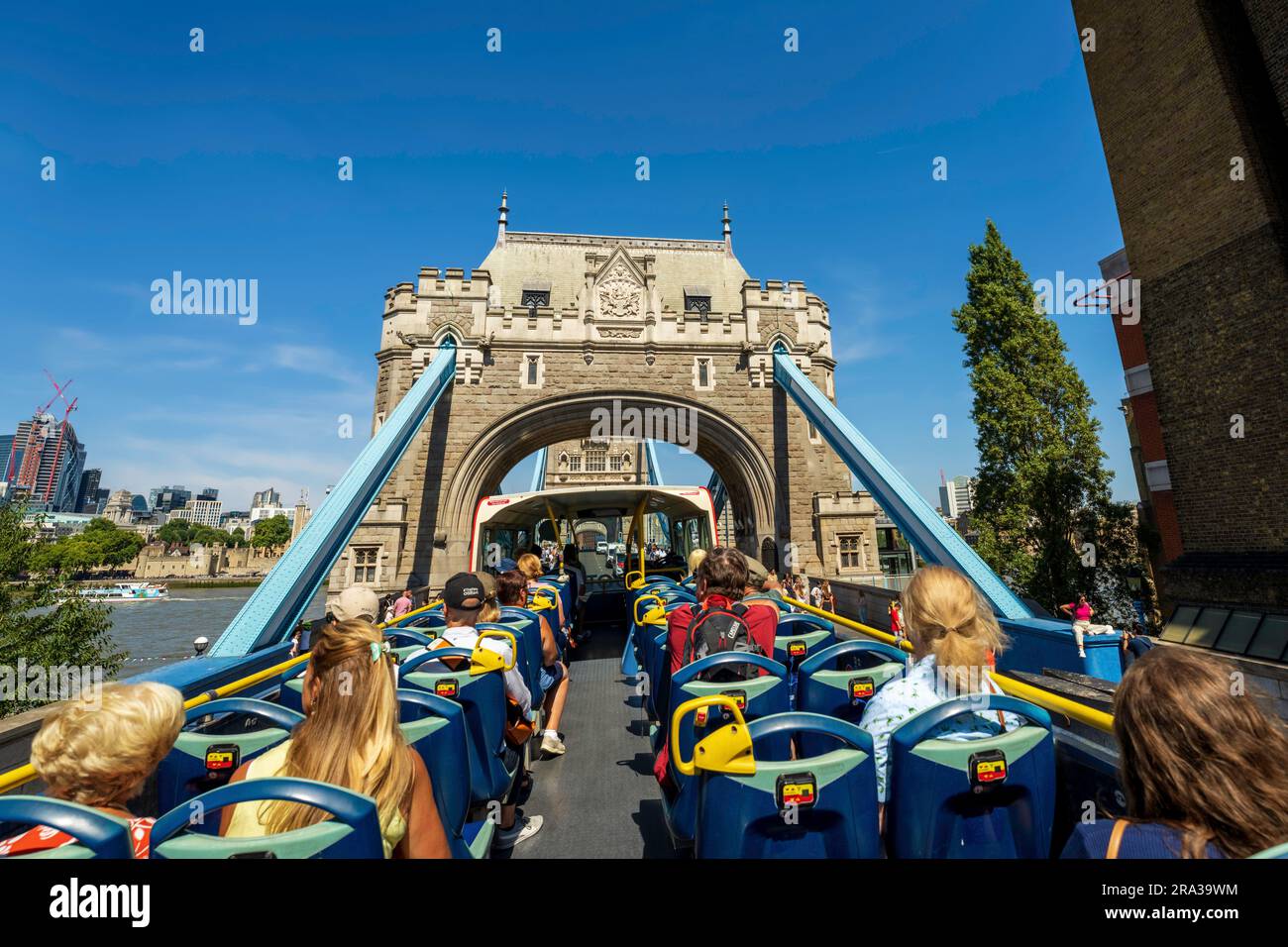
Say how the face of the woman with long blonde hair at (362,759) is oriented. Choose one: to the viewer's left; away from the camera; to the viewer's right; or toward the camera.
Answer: away from the camera

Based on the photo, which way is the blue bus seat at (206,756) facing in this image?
away from the camera

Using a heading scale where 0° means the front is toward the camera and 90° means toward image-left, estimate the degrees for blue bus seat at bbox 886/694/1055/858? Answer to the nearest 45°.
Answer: approximately 180°

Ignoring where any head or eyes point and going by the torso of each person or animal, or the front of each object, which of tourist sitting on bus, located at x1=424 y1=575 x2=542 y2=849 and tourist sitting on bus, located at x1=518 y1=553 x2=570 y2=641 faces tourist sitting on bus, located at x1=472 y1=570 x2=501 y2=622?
tourist sitting on bus, located at x1=424 y1=575 x2=542 y2=849

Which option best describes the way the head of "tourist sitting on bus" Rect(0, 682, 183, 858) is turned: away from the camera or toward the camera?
away from the camera

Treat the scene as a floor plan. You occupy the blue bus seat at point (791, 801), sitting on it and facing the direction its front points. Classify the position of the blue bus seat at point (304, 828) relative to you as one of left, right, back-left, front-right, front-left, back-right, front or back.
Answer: back-left

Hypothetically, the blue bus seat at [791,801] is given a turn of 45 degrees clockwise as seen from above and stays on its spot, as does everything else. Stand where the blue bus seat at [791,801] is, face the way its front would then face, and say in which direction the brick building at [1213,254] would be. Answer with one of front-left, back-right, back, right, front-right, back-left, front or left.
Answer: front

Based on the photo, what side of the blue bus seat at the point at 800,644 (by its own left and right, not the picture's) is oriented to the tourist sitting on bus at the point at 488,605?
left

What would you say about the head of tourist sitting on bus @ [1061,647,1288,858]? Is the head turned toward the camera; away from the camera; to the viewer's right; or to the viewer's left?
away from the camera

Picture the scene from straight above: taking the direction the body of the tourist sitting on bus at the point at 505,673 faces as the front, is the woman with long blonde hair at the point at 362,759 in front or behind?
behind

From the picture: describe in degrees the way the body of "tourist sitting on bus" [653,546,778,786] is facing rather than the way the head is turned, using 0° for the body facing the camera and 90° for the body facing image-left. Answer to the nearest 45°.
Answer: approximately 180°

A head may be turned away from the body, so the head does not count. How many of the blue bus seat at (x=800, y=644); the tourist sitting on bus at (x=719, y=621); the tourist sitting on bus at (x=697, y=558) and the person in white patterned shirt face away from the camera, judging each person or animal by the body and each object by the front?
4

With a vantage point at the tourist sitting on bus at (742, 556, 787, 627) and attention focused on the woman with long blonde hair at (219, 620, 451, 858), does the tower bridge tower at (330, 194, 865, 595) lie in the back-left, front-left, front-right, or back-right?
back-right

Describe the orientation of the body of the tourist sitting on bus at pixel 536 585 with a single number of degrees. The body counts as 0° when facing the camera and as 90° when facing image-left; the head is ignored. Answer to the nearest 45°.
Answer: approximately 180°

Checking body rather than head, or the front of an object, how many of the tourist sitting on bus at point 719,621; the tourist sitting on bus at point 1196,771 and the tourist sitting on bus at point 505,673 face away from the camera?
3

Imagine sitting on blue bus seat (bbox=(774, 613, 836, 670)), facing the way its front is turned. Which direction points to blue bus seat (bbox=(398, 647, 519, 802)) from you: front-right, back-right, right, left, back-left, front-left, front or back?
back-left

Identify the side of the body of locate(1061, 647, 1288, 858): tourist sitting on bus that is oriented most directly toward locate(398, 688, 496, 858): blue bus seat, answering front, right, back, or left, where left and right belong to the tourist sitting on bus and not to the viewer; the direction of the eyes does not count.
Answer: left

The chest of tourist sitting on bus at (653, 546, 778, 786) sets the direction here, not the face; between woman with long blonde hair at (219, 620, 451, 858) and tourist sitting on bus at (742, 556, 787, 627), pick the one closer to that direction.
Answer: the tourist sitting on bus
